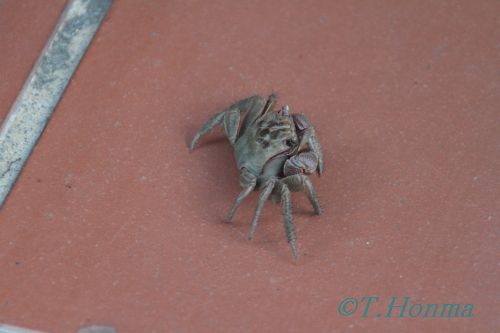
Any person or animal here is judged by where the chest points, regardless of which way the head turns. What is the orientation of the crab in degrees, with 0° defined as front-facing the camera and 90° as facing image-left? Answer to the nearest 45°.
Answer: approximately 270°
